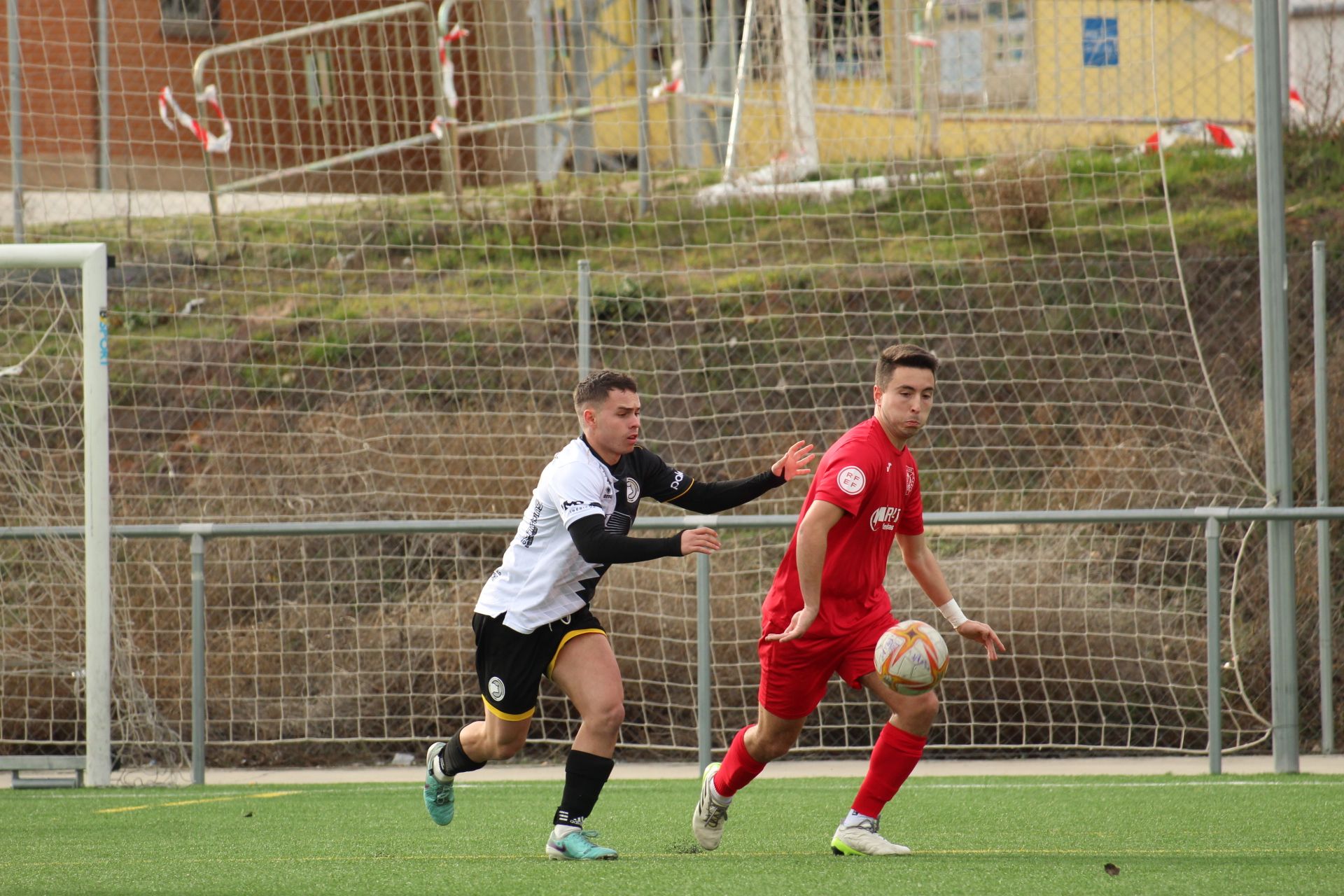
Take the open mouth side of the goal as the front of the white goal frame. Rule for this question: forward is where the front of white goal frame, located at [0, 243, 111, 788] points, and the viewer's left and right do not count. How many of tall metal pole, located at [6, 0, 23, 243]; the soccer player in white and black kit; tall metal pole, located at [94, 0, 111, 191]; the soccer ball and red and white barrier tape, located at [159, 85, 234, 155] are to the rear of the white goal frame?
3

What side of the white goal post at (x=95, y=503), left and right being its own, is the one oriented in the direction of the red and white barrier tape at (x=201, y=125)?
back

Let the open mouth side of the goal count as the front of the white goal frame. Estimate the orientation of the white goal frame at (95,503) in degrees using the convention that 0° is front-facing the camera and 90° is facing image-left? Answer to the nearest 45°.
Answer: approximately 0°

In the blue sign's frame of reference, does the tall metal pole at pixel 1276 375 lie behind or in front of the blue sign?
in front

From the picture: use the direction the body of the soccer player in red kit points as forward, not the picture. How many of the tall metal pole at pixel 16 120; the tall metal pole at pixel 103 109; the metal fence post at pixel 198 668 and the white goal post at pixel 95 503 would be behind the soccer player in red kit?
4

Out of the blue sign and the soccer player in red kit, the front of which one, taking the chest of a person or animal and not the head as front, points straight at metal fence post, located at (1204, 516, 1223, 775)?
the blue sign

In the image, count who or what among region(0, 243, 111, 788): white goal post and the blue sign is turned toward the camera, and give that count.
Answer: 2

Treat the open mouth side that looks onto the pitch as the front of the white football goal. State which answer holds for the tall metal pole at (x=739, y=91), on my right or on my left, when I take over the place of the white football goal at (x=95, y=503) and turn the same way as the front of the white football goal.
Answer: on my left

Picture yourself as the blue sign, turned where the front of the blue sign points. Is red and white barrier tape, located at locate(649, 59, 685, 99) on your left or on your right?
on your right

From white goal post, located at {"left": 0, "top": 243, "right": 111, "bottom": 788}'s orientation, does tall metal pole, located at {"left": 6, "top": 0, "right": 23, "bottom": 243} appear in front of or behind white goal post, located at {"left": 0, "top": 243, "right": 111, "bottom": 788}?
behind

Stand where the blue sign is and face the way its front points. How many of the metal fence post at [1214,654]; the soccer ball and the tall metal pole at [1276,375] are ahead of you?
3

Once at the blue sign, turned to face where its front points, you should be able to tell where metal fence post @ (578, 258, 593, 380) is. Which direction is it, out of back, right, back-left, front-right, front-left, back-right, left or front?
front-right
